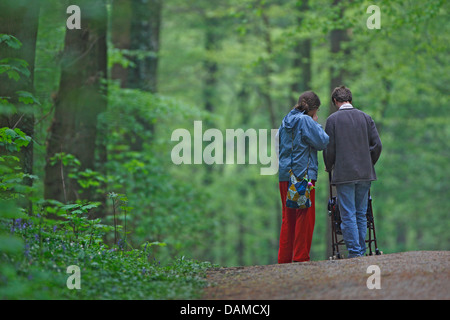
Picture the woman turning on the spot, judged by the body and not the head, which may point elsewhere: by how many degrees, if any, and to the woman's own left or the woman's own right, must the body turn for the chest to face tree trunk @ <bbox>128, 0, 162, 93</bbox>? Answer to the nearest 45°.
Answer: approximately 90° to the woman's own left

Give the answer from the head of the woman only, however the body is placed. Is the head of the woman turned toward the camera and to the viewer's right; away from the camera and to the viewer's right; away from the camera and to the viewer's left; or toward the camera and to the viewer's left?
away from the camera and to the viewer's right

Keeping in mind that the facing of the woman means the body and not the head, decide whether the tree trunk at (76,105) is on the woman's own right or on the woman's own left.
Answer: on the woman's own left

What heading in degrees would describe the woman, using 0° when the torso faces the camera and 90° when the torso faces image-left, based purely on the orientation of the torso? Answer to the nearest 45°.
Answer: approximately 225°

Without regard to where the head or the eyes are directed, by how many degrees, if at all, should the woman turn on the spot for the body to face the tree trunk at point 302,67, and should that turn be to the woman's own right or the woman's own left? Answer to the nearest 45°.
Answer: approximately 45° to the woman's own left

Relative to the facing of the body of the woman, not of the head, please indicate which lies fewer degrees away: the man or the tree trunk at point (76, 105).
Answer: the man
